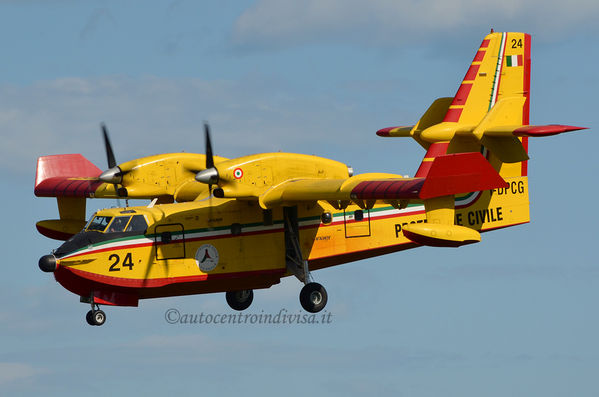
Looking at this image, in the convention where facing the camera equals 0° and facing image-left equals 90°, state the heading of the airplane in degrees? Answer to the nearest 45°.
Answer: approximately 45°
